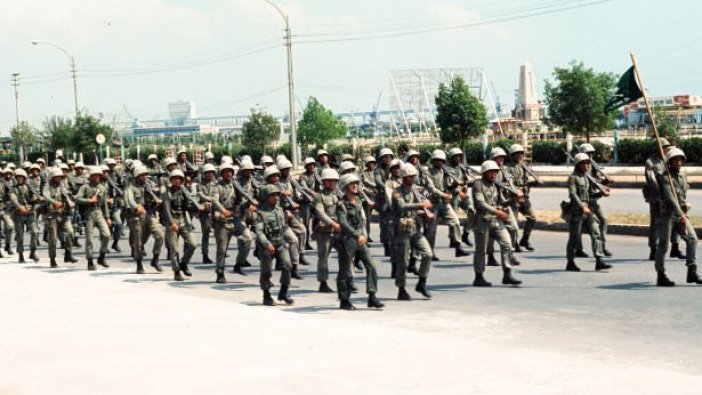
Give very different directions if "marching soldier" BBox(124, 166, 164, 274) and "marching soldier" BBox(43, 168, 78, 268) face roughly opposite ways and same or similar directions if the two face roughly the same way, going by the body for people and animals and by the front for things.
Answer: same or similar directions

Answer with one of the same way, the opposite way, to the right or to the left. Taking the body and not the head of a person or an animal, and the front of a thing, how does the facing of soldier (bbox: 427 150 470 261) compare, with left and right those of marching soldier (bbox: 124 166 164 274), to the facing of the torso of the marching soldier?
the same way

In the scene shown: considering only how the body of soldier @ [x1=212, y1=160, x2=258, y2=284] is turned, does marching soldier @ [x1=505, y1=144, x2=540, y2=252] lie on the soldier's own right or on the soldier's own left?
on the soldier's own left

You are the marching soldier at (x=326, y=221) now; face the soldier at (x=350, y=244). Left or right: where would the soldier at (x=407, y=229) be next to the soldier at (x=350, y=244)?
left

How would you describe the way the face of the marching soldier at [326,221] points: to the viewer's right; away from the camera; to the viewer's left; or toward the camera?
toward the camera

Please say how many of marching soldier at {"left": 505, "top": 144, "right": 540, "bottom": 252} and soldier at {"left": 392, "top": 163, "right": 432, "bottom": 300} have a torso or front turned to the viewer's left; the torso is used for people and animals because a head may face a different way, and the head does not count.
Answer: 0

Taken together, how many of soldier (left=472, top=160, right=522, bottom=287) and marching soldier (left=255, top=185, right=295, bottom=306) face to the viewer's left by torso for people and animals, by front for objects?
0

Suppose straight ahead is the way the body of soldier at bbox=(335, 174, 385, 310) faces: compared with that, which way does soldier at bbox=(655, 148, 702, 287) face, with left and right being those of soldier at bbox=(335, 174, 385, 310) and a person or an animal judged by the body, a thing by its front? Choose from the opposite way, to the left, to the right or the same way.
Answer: the same way
